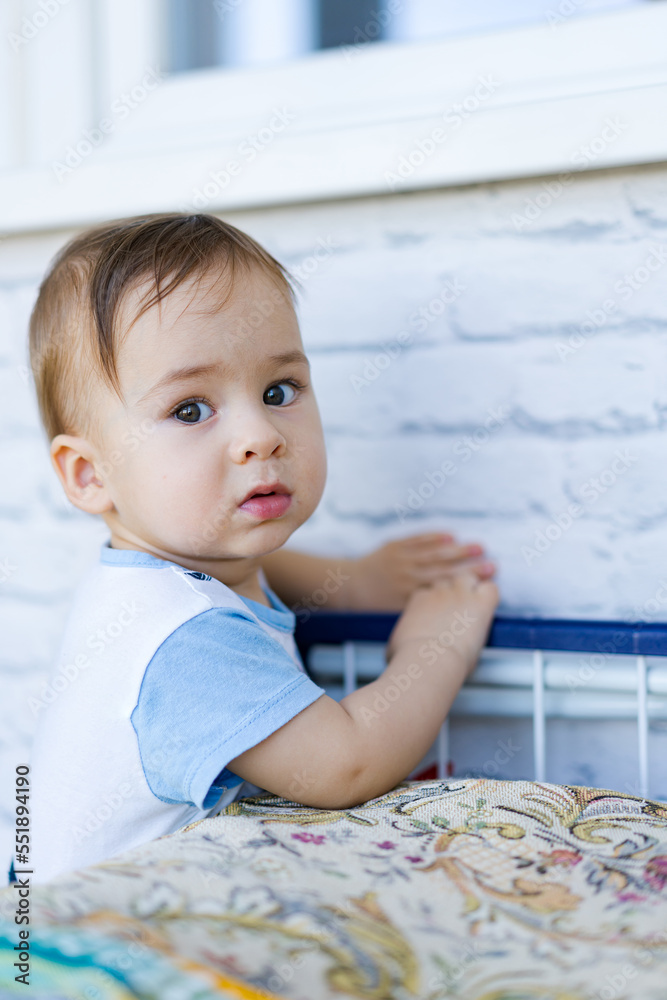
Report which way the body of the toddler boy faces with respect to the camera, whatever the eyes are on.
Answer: to the viewer's right

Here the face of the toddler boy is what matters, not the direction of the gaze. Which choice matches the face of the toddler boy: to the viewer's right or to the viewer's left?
to the viewer's right
